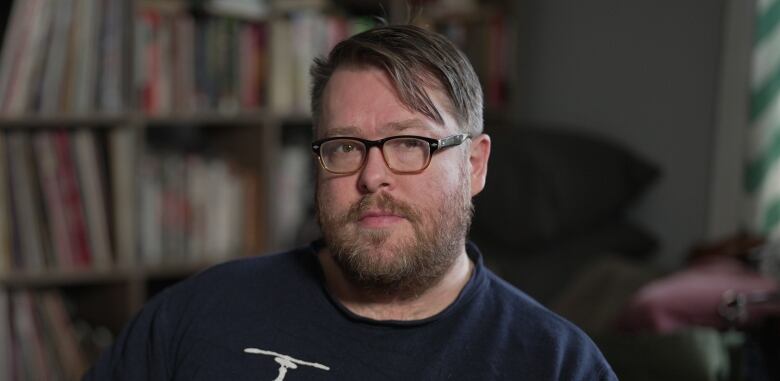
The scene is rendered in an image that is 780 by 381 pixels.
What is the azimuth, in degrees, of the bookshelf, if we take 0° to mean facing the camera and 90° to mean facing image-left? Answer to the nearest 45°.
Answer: approximately 0°

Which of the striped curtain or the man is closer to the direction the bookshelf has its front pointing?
the man

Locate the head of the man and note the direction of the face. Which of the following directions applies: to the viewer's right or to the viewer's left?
to the viewer's left

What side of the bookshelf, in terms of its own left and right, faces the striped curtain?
left

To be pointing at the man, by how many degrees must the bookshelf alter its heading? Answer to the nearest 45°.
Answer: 0° — it already faces them
